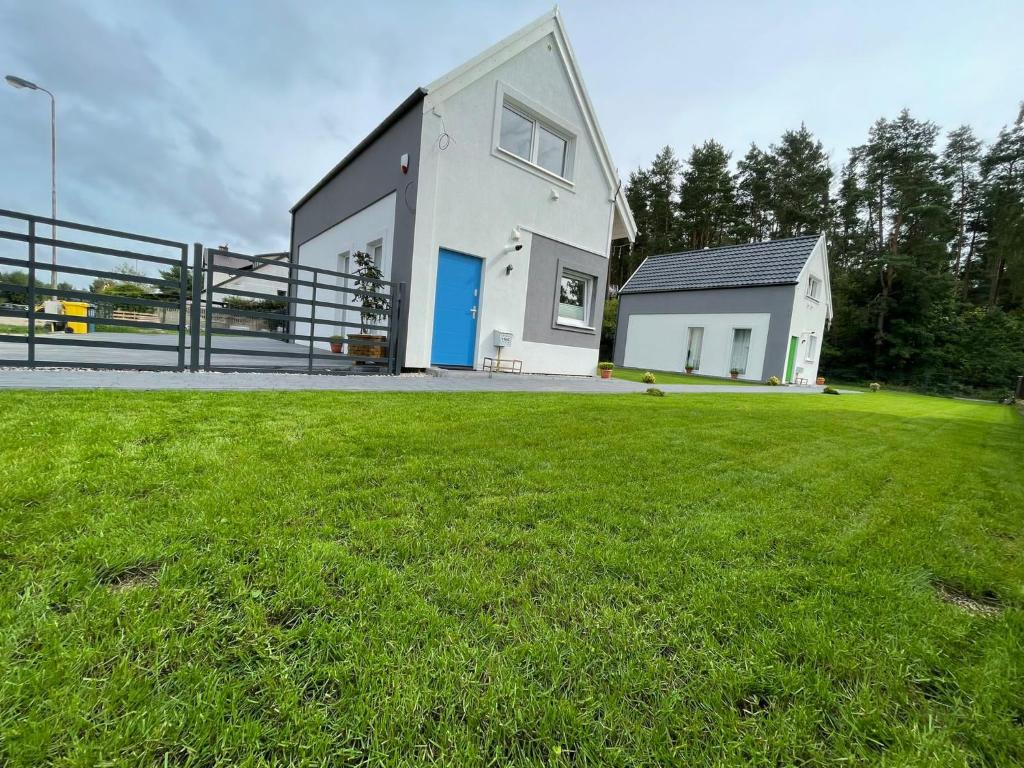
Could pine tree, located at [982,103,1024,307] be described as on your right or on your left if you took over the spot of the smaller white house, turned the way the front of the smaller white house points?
on your left

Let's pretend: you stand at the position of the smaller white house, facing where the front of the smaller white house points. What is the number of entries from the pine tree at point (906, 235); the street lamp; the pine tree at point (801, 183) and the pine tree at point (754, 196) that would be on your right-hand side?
1

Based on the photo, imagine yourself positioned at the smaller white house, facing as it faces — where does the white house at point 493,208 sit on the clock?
The white house is roughly at 2 o'clock from the smaller white house.

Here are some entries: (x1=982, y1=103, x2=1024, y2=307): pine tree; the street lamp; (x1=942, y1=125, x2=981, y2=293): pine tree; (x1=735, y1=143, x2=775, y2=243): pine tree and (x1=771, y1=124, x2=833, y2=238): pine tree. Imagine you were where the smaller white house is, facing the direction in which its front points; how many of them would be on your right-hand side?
1

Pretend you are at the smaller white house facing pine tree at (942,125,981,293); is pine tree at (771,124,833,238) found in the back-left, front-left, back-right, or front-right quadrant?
front-left

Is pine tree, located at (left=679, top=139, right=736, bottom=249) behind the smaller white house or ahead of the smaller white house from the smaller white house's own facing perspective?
behind

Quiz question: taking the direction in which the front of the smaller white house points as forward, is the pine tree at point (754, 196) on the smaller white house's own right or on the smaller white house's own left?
on the smaller white house's own left

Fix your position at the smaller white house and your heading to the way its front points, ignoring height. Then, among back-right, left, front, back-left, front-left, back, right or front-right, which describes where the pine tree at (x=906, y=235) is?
left

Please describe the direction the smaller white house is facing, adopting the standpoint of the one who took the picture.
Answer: facing the viewer and to the right of the viewer

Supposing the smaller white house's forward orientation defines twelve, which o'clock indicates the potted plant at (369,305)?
The potted plant is roughly at 2 o'clock from the smaller white house.

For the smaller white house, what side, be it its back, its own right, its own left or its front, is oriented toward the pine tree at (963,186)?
left

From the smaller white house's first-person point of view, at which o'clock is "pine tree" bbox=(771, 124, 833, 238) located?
The pine tree is roughly at 8 o'clock from the smaller white house.
